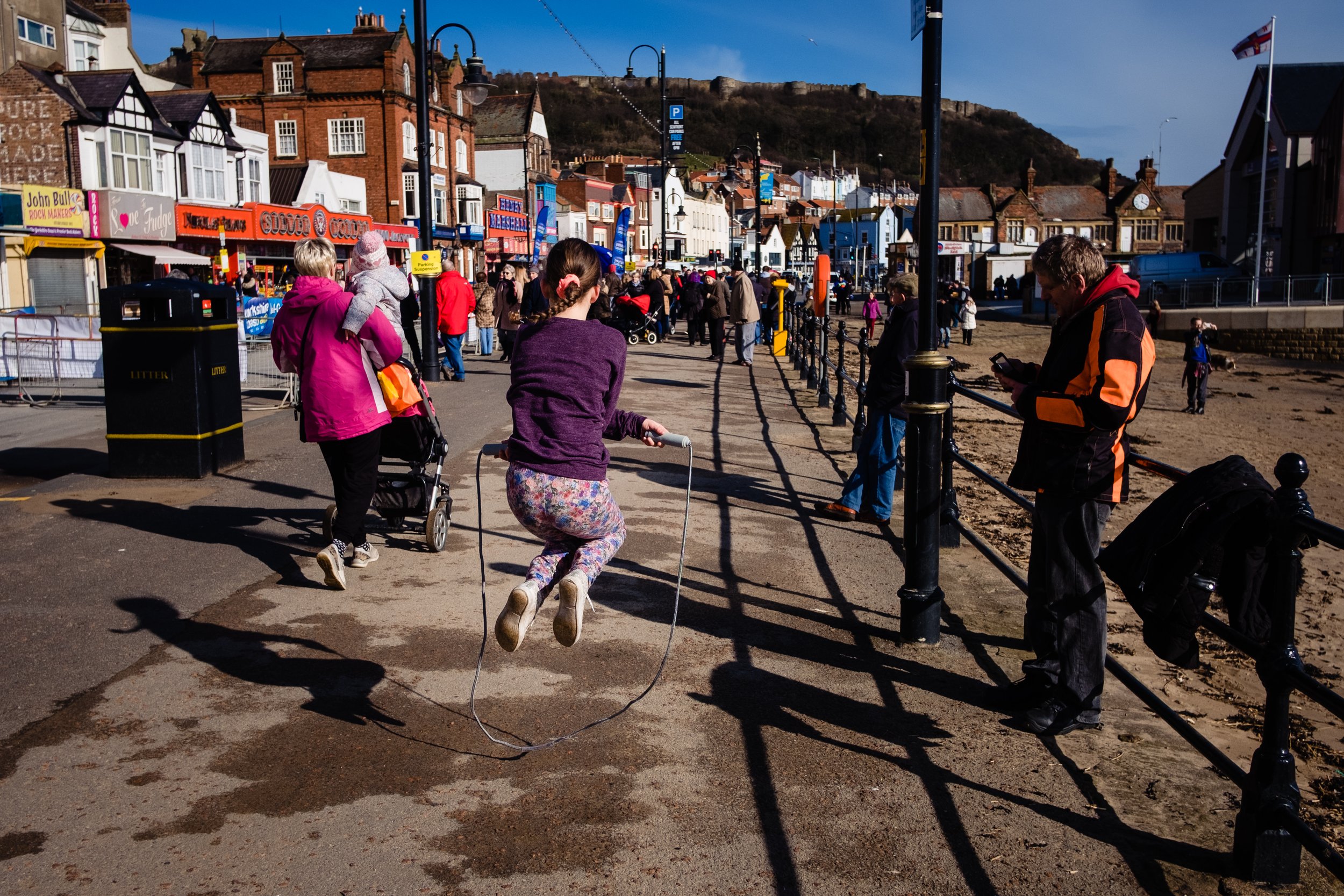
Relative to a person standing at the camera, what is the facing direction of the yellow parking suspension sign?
facing the viewer

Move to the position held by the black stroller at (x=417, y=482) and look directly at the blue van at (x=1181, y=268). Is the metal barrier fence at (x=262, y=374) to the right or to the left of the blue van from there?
left

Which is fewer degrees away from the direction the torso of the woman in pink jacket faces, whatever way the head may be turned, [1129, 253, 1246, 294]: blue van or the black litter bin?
the blue van

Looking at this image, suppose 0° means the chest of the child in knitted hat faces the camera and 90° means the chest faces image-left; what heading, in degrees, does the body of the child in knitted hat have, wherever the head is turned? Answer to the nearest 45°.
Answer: approximately 135°

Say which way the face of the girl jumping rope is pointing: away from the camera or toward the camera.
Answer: away from the camera

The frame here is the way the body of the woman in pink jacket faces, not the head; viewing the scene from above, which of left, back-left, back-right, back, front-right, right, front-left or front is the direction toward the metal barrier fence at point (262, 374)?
front-left

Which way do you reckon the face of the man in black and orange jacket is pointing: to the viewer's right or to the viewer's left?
to the viewer's left

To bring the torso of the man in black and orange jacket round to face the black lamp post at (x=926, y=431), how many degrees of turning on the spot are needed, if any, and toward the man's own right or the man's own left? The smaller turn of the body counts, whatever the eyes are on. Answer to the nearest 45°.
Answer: approximately 45° to the man's own right

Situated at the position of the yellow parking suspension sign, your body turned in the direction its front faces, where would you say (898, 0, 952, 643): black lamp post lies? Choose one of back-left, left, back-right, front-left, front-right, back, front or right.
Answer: front

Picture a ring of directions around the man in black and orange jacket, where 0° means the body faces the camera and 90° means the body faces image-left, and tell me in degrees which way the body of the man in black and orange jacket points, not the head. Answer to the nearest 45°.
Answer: approximately 90°

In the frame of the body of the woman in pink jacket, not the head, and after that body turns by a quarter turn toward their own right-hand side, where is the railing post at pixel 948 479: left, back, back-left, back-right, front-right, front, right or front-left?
front-left

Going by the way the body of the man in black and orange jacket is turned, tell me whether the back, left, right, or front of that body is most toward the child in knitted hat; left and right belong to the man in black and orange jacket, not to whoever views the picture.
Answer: front

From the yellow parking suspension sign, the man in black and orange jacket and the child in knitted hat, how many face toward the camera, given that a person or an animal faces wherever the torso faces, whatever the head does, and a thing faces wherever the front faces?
1

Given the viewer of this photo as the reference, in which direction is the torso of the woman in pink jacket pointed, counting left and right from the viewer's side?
facing away from the viewer and to the right of the viewer

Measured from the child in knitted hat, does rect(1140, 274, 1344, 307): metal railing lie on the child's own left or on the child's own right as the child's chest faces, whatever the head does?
on the child's own right

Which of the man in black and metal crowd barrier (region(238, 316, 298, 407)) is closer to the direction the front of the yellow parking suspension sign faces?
the man in black and orange jacket

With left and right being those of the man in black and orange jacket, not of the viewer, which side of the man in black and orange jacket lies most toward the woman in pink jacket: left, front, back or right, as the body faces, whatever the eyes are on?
front

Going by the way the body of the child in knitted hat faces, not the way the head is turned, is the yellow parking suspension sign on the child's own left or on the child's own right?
on the child's own right

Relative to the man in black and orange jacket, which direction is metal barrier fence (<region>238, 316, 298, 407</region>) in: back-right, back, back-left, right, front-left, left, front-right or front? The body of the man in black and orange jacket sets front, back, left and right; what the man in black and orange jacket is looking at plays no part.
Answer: front-right
